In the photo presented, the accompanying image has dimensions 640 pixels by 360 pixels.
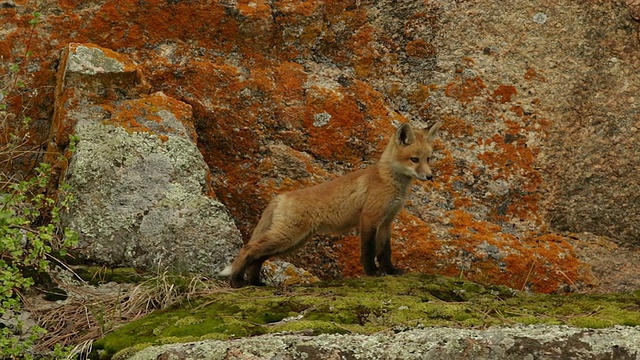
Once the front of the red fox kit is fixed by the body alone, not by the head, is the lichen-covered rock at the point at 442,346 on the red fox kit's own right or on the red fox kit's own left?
on the red fox kit's own right

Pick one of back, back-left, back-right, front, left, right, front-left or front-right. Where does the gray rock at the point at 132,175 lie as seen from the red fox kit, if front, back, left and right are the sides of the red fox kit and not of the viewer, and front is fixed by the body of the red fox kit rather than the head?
back

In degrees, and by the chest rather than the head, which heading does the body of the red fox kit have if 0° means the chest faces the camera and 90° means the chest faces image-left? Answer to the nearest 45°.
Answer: approximately 270°

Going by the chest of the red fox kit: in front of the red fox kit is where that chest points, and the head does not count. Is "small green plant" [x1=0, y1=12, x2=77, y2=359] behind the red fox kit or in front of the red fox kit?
behind
